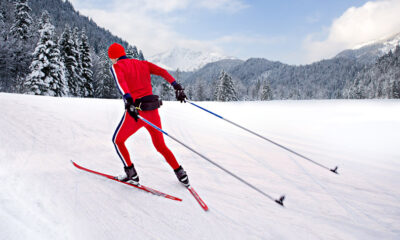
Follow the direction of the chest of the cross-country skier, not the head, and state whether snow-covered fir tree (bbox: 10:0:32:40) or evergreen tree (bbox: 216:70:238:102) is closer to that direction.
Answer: the snow-covered fir tree

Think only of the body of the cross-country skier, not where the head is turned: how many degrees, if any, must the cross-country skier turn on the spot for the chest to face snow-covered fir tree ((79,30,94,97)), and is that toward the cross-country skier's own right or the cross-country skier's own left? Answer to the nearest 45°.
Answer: approximately 45° to the cross-country skier's own right

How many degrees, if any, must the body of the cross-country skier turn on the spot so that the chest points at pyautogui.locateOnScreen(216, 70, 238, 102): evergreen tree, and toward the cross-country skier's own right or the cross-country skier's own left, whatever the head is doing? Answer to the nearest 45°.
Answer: approximately 45° to the cross-country skier's own right

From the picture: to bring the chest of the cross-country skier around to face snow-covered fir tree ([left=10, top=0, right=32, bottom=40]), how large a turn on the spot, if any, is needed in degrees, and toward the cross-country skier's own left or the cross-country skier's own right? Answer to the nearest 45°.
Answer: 0° — they already face it

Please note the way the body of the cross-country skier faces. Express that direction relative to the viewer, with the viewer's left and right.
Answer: facing away from the viewer and to the left of the viewer

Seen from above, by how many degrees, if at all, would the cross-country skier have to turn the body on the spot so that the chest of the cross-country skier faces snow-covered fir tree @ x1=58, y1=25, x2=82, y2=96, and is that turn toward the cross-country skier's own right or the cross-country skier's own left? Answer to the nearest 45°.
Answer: approximately 45° to the cross-country skier's own right

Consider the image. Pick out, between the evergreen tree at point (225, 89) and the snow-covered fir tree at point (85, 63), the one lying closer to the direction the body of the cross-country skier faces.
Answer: the snow-covered fir tree

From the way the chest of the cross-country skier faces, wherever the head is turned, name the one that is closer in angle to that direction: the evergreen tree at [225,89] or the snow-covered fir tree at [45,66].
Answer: the snow-covered fir tree
